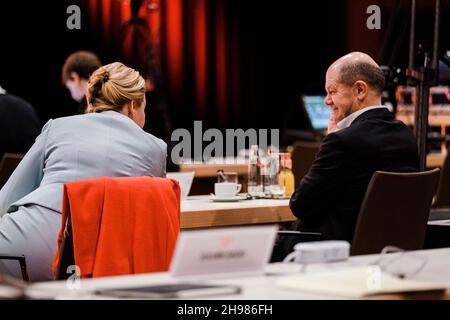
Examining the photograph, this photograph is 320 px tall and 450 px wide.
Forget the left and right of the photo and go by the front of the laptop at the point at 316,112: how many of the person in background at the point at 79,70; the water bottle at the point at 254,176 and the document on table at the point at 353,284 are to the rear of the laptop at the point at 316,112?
0

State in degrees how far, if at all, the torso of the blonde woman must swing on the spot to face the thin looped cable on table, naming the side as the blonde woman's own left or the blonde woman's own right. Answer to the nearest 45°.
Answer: approximately 90° to the blonde woman's own right

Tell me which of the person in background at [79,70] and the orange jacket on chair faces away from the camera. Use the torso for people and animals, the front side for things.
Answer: the orange jacket on chair

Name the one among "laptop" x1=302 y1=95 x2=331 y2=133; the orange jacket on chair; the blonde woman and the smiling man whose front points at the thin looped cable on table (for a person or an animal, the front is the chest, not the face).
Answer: the laptop

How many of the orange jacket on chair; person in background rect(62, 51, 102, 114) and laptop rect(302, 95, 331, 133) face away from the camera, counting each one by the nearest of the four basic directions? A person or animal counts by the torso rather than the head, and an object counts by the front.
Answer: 1

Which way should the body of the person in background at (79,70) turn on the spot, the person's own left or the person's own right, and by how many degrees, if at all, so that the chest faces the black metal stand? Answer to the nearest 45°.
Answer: approximately 90° to the person's own left

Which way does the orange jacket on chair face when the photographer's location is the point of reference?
facing away from the viewer

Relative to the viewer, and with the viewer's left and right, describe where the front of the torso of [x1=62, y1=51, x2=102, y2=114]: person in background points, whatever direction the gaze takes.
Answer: facing the viewer and to the left of the viewer

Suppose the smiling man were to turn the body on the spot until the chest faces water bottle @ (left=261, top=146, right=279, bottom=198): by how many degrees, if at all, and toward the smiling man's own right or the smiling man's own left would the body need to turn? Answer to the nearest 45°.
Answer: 0° — they already face it

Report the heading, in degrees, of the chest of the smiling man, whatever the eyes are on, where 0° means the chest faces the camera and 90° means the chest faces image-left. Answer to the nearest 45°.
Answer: approximately 135°

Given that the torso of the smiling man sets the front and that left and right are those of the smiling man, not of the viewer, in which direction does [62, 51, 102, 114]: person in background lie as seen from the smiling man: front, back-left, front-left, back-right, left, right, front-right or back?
front

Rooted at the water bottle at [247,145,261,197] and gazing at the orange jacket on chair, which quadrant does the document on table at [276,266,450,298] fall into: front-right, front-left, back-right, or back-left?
front-left

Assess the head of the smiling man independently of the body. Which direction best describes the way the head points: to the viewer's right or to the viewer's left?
to the viewer's left

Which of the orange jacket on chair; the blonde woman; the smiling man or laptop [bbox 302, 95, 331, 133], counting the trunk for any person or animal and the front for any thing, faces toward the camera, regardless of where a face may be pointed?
the laptop

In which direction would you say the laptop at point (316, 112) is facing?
toward the camera

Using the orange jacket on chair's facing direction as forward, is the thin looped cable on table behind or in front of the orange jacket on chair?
behind

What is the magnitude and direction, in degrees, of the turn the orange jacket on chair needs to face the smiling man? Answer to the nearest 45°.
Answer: approximately 45° to its right
